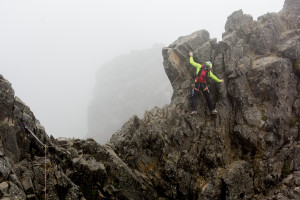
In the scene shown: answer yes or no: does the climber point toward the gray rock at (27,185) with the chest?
no
